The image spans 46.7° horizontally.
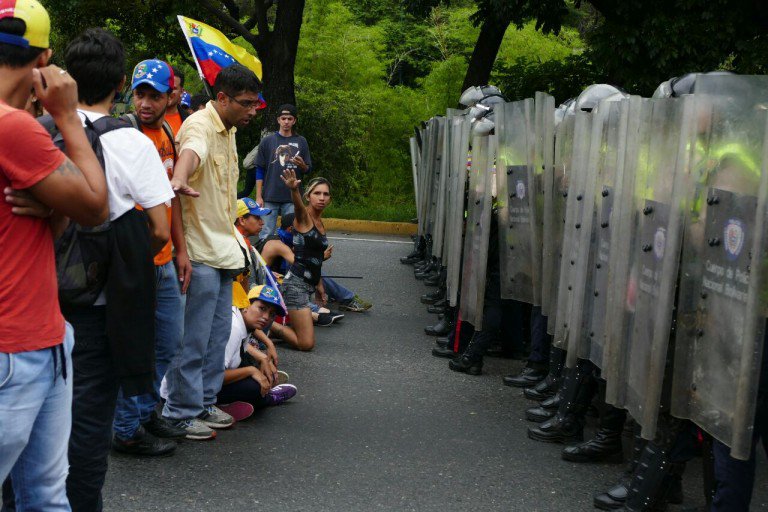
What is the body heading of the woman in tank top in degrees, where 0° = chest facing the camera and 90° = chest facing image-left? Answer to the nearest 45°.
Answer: approximately 315°

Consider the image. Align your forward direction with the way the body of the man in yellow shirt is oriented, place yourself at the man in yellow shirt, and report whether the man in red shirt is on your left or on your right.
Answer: on your right

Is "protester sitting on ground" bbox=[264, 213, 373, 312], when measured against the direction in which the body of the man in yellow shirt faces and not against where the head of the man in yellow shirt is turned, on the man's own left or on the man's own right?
on the man's own left

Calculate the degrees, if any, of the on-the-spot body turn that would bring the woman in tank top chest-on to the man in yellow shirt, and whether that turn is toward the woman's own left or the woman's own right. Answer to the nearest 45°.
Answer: approximately 45° to the woman's own right
